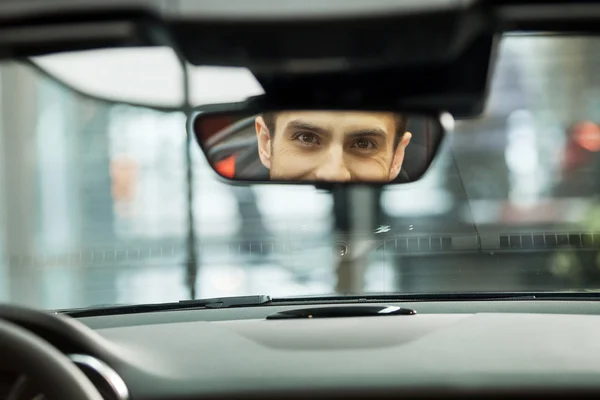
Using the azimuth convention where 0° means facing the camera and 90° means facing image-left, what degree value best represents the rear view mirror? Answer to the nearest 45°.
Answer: approximately 0°
